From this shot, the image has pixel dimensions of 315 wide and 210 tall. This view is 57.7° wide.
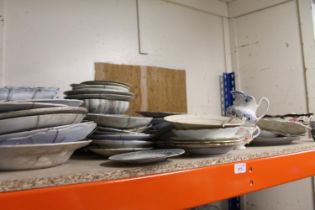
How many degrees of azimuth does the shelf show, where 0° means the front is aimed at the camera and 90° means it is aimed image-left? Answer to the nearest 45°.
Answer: approximately 315°
